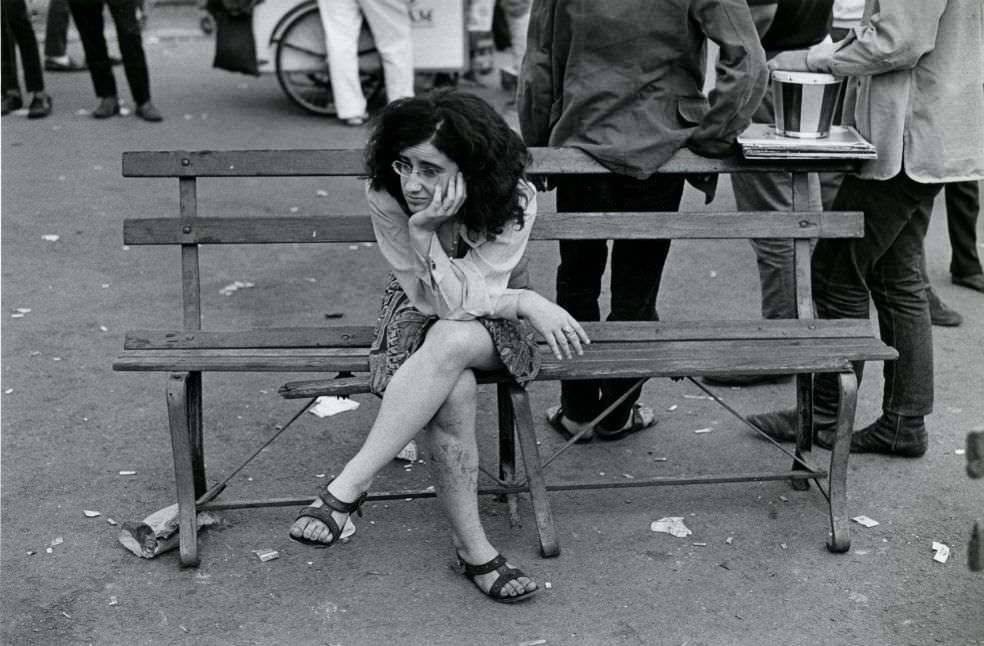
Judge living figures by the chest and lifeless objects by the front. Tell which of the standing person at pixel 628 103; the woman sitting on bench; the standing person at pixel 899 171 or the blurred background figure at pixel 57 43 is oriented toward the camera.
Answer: the woman sitting on bench

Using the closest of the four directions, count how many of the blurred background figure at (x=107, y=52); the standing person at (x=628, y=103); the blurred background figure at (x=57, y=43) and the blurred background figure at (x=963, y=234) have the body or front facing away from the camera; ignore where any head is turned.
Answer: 1

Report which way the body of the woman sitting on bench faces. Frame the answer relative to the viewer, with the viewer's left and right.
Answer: facing the viewer

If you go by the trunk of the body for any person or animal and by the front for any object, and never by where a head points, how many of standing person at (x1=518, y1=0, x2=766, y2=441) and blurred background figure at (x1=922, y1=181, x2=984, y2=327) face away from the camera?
1

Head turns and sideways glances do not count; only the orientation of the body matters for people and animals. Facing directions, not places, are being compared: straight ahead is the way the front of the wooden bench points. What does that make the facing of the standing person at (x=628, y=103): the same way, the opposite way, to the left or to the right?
the opposite way

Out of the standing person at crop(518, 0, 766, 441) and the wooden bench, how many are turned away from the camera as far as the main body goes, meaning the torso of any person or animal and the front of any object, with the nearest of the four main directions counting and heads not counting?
1

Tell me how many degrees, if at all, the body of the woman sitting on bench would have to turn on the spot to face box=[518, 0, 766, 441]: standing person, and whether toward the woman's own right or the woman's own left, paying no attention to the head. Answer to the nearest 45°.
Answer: approximately 135° to the woman's own left

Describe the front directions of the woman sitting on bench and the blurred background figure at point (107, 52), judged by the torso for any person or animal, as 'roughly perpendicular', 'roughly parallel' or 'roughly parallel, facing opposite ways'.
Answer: roughly parallel

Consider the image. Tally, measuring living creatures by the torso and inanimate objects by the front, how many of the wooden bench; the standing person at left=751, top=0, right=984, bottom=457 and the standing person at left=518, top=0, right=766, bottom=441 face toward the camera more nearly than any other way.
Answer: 1

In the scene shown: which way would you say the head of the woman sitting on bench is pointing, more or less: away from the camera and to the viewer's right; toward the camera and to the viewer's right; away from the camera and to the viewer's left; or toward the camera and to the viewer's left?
toward the camera and to the viewer's left

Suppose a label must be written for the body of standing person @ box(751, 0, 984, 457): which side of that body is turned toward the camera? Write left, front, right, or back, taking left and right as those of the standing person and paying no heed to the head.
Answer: left

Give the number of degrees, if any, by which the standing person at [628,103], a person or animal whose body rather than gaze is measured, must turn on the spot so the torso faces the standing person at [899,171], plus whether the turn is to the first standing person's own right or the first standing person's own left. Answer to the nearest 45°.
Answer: approximately 90° to the first standing person's own right
